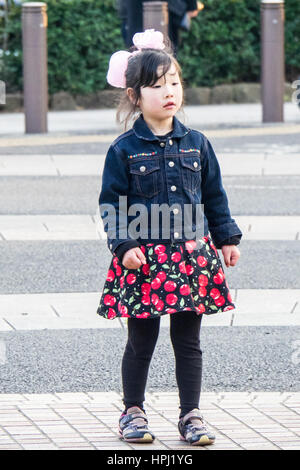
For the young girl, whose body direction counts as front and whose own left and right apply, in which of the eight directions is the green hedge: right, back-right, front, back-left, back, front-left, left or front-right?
back-left

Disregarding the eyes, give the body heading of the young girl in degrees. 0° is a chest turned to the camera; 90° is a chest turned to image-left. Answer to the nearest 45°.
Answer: approximately 315°

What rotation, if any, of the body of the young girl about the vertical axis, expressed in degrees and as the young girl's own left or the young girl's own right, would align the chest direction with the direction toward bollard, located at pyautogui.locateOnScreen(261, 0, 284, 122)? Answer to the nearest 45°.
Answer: approximately 135° to the young girl's own left

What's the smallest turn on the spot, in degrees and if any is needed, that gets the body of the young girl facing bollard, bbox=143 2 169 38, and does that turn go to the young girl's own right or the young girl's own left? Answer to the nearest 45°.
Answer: approximately 135° to the young girl's own left

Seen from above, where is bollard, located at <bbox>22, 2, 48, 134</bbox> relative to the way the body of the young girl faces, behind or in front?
behind
